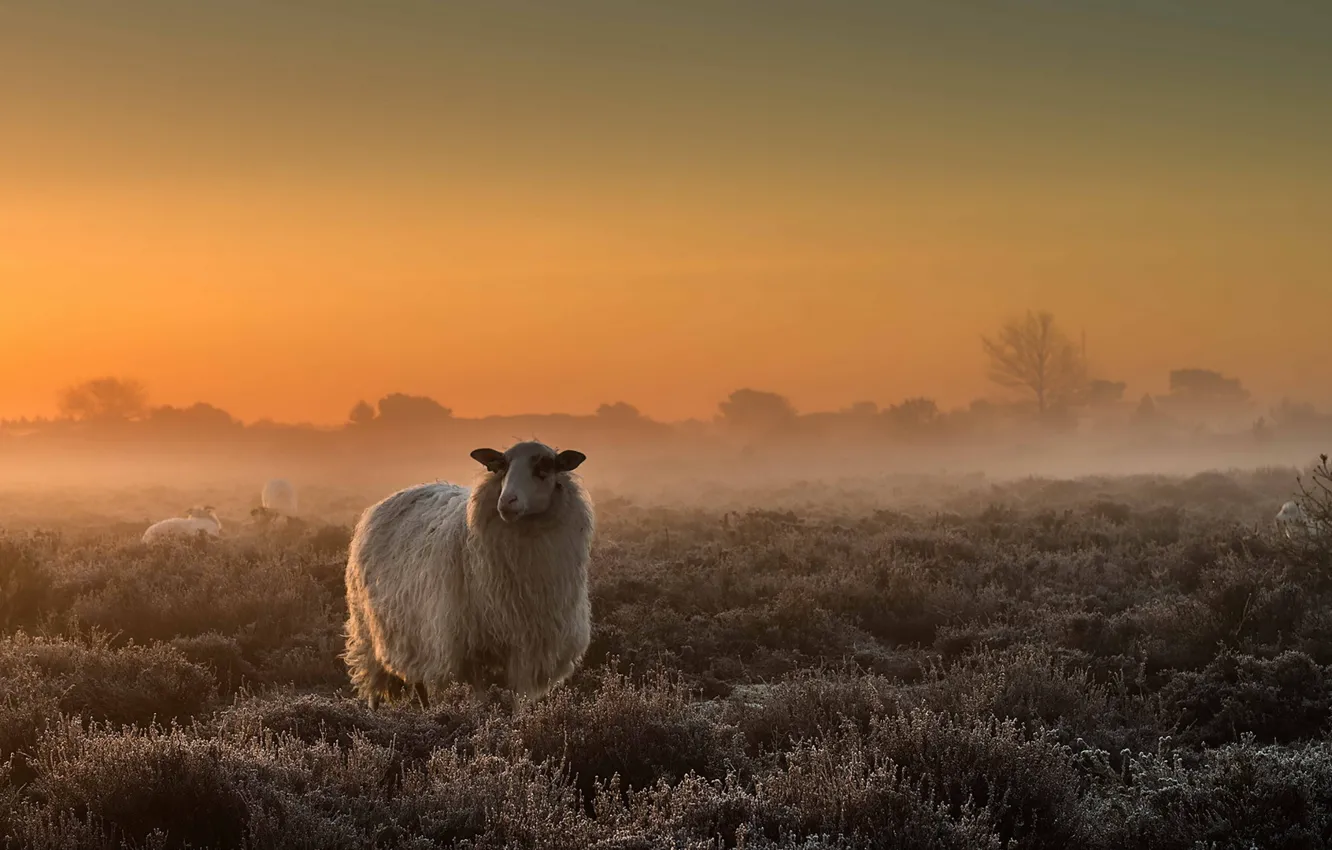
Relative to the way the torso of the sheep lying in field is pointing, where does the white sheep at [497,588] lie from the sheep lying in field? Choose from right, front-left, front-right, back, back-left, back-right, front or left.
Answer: right

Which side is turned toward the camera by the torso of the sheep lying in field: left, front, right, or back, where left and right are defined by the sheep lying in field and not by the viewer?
right

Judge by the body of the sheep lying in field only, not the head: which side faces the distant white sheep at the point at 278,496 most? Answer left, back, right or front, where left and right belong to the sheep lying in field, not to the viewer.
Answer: left

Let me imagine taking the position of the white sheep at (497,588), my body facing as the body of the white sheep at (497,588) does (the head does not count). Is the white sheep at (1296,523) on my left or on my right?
on my left

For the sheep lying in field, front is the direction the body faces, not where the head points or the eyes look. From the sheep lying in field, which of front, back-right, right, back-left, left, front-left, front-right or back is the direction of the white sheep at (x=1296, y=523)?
front-right
